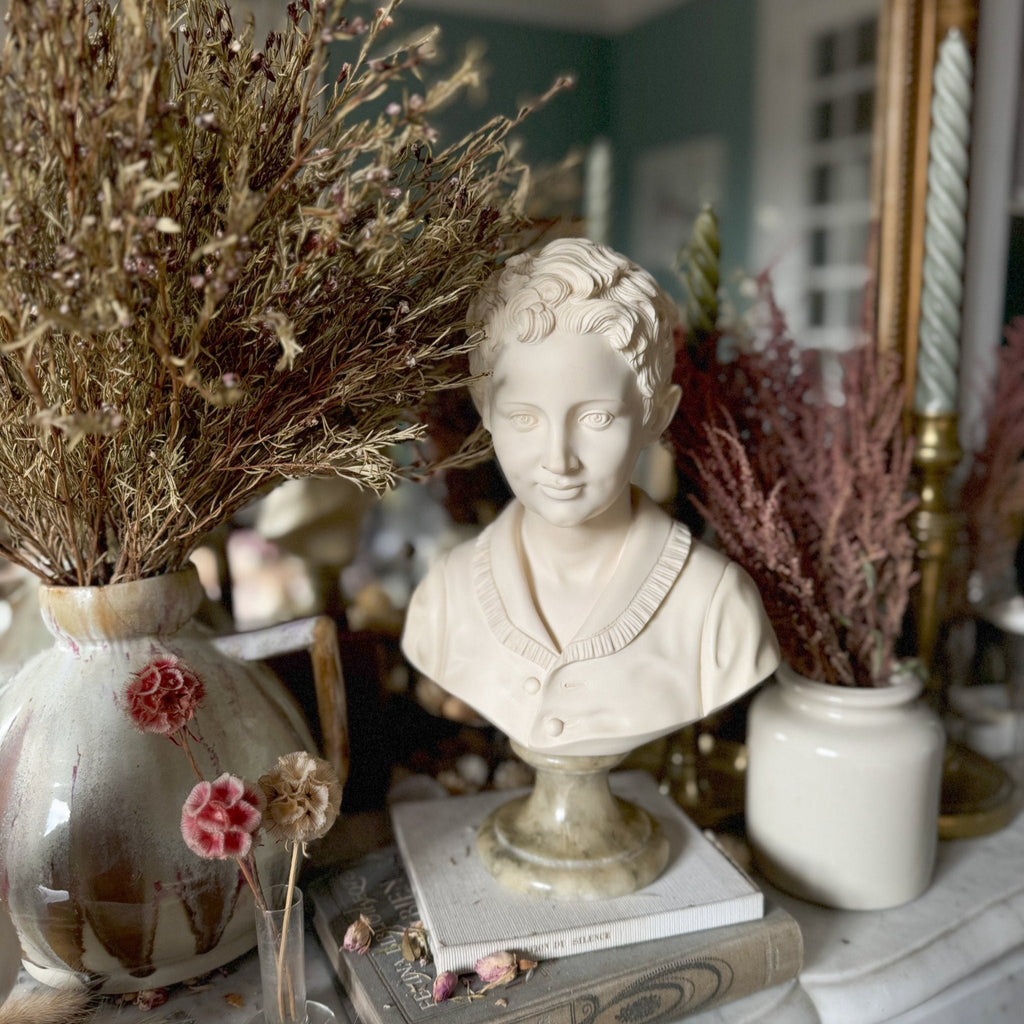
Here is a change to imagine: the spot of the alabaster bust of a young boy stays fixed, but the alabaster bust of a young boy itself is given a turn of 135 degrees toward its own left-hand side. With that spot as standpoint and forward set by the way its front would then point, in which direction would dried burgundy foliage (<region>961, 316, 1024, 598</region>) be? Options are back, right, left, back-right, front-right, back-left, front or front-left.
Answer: front

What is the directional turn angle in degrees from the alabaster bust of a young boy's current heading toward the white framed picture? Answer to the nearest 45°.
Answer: approximately 180°

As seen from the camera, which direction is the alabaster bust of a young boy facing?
toward the camera

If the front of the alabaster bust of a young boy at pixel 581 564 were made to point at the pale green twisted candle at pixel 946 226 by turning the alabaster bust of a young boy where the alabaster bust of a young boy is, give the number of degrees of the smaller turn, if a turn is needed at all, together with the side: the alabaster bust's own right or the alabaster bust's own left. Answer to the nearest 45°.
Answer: approximately 135° to the alabaster bust's own left
